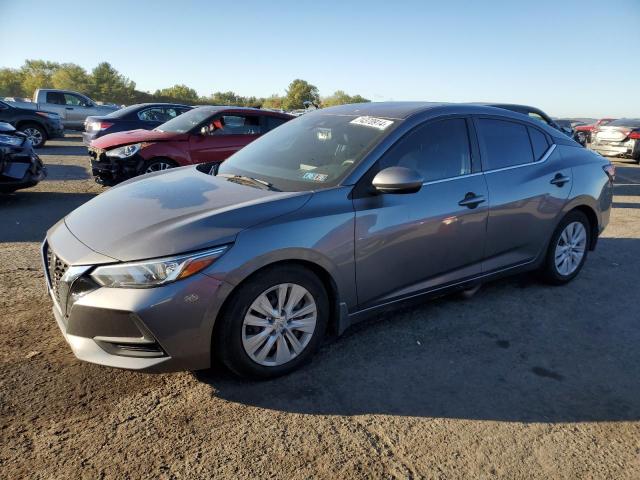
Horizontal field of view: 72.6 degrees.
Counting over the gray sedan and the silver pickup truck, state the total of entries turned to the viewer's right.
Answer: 1

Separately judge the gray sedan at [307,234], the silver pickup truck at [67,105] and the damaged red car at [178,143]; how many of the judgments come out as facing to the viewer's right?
1

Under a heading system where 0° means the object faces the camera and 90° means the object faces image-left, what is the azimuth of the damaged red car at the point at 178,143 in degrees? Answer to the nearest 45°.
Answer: approximately 45°

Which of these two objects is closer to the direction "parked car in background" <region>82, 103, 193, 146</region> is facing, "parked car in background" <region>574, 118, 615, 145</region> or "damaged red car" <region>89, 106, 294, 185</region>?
the parked car in background

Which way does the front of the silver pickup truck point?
to the viewer's right

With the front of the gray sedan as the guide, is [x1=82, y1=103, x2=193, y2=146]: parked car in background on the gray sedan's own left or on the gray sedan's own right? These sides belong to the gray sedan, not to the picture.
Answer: on the gray sedan's own right

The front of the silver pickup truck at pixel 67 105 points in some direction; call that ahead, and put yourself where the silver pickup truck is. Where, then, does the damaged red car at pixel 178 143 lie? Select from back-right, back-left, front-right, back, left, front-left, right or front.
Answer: right

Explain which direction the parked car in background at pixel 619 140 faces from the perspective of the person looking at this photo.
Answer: facing away from the viewer and to the right of the viewer

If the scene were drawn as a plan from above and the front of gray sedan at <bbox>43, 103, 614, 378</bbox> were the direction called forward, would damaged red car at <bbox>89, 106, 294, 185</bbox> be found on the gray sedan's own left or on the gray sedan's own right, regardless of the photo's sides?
on the gray sedan's own right

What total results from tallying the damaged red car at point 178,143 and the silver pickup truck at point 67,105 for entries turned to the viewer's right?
1

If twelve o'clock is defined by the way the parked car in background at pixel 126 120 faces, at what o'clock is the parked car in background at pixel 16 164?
the parked car in background at pixel 16 164 is roughly at 5 o'clock from the parked car in background at pixel 126 120.

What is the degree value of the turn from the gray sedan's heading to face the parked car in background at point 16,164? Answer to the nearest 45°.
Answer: approximately 90° to its right

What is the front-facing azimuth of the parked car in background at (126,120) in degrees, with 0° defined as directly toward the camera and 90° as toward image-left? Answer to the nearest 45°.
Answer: approximately 225°

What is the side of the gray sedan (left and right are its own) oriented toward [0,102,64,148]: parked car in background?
right
